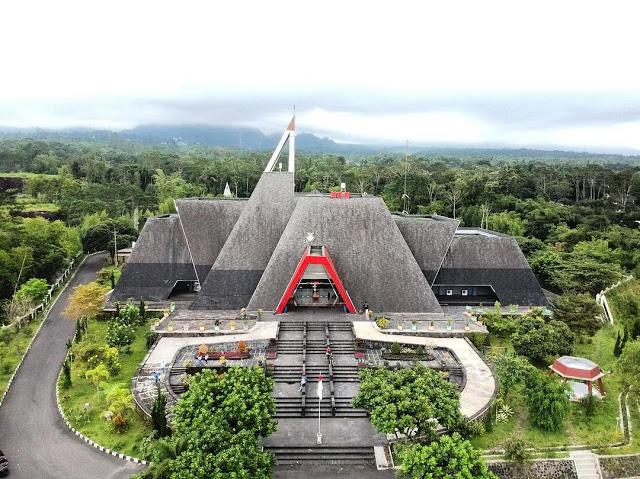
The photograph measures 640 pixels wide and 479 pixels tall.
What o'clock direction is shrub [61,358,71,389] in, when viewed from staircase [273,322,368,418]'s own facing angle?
The shrub is roughly at 3 o'clock from the staircase.

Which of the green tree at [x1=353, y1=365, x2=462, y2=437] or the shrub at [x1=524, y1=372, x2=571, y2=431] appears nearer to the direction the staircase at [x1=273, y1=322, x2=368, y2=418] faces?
the green tree

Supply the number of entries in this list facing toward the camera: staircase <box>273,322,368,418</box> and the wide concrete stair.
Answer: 2

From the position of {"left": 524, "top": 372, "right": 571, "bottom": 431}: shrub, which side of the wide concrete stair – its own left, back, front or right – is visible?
left

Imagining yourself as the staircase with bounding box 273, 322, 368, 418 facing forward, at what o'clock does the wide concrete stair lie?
The wide concrete stair is roughly at 12 o'clock from the staircase.

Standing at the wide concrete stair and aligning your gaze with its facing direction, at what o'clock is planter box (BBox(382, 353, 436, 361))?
The planter box is roughly at 7 o'clock from the wide concrete stair.

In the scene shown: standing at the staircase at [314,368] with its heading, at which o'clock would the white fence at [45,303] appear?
The white fence is roughly at 4 o'clock from the staircase.

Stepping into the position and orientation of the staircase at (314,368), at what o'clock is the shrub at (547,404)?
The shrub is roughly at 10 o'clock from the staircase.

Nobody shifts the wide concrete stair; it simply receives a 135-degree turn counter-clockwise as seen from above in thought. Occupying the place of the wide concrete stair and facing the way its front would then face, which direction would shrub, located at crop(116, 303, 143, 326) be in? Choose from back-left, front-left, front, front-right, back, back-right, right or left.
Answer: left

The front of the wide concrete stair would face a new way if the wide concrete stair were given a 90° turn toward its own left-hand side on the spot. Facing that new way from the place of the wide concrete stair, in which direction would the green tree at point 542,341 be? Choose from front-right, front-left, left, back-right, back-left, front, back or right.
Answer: front-left

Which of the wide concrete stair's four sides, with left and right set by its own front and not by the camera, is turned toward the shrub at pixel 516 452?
left

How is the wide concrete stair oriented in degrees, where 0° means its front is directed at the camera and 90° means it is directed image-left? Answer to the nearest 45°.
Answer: approximately 0°
